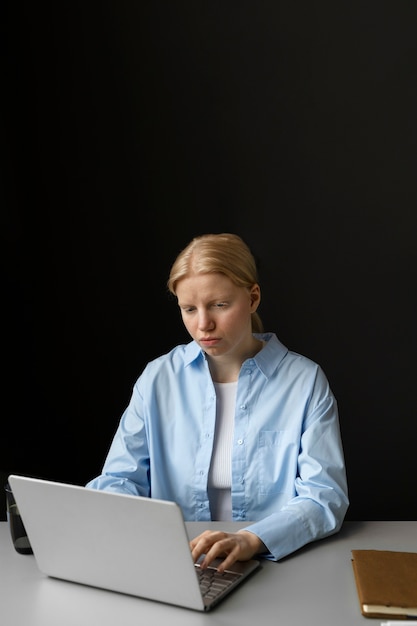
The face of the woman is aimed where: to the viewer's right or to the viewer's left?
to the viewer's left

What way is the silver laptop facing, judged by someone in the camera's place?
facing away from the viewer and to the right of the viewer

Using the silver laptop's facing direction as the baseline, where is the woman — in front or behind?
in front
